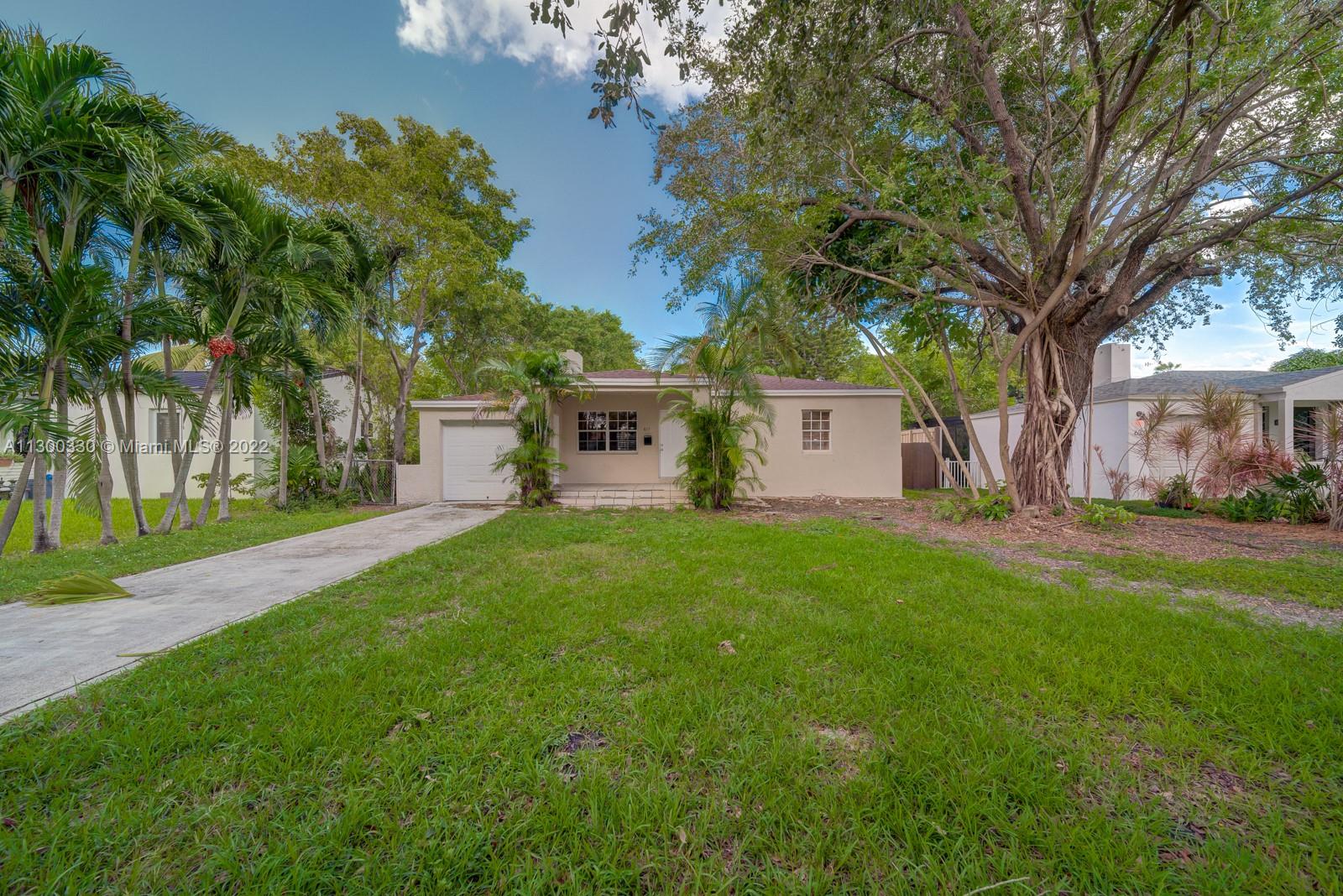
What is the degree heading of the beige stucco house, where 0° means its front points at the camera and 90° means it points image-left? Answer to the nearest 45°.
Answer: approximately 0°

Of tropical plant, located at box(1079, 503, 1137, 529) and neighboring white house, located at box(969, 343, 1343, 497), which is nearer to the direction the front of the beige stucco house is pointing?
the tropical plant

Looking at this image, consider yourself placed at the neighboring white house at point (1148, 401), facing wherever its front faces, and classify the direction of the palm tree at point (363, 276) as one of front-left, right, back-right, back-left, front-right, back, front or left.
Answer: right

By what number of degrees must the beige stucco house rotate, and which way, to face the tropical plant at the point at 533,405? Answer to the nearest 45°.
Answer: approximately 45° to its right

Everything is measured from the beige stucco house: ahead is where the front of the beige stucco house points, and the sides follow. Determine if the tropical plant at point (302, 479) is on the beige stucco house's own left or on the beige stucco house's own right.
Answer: on the beige stucco house's own right

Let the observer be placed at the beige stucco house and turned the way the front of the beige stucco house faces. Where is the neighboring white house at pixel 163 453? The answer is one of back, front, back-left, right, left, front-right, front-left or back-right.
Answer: right

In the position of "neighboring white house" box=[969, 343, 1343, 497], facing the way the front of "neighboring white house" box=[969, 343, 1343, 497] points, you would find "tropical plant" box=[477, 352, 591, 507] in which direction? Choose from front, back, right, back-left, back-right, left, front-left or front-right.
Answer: right

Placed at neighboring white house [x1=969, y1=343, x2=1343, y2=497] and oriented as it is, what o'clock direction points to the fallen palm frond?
The fallen palm frond is roughly at 2 o'clock from the neighboring white house.

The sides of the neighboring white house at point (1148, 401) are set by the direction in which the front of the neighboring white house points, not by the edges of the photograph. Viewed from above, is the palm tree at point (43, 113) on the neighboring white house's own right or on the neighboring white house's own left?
on the neighboring white house's own right

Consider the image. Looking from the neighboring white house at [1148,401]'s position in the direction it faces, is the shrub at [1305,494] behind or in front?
in front

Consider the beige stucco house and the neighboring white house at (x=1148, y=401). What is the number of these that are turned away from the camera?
0

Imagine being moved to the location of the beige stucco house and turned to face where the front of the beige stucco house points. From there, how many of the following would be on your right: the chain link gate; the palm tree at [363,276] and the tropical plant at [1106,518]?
2

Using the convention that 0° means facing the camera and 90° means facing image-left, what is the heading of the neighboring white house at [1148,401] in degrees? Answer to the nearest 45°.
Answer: approximately 315°

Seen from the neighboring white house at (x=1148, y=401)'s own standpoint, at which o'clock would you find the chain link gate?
The chain link gate is roughly at 3 o'clock from the neighboring white house.
